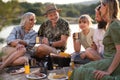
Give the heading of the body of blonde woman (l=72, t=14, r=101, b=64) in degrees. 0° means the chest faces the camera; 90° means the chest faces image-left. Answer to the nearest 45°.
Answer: approximately 45°
